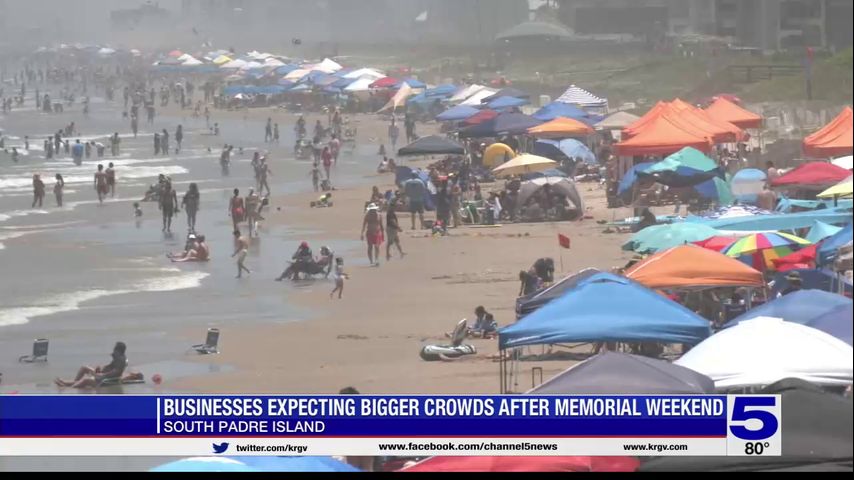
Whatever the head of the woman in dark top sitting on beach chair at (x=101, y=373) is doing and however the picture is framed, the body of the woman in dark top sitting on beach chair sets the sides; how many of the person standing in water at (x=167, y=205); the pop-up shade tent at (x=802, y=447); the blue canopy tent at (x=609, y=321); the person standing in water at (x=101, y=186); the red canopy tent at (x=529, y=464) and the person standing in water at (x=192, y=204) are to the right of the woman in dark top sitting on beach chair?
3

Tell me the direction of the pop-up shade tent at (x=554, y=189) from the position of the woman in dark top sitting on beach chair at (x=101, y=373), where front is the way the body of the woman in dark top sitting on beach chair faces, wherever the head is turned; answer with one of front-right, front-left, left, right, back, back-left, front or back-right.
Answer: back-right

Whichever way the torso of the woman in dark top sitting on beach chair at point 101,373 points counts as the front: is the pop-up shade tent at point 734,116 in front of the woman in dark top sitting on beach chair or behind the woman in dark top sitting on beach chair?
behind

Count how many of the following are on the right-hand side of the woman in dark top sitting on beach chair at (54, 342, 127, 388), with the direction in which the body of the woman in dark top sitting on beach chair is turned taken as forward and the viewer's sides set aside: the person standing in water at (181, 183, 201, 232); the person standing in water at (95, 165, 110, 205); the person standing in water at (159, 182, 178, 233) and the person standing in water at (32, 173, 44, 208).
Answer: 4

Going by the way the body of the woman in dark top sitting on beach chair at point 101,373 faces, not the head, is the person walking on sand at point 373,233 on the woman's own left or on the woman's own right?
on the woman's own right

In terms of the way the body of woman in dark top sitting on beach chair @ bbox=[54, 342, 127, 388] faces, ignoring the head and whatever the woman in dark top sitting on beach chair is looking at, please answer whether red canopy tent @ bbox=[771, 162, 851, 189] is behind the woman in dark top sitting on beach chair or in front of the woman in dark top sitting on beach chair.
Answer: behind

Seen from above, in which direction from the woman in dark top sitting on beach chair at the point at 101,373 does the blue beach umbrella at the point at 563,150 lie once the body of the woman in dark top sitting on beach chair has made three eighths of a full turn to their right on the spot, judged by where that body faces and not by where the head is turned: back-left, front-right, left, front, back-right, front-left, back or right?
front

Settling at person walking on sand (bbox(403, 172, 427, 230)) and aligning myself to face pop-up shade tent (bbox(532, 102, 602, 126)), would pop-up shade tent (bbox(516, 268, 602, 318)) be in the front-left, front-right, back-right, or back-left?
back-right

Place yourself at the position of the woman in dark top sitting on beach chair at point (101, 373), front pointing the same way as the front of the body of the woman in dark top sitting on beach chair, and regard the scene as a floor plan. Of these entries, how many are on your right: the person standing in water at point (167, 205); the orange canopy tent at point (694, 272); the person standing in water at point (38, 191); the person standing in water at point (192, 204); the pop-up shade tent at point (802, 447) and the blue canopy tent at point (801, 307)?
3

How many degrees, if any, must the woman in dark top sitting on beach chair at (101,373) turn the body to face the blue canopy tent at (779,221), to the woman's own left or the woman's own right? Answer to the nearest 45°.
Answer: approximately 180°

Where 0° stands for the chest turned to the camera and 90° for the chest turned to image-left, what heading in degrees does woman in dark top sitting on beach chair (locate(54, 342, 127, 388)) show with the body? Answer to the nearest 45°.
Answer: approximately 90°

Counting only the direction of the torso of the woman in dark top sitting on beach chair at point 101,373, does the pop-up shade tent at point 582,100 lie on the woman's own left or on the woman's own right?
on the woman's own right

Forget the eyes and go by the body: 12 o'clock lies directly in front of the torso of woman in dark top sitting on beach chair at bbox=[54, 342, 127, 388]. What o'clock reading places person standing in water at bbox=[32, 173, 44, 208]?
The person standing in water is roughly at 3 o'clock from the woman in dark top sitting on beach chair.
